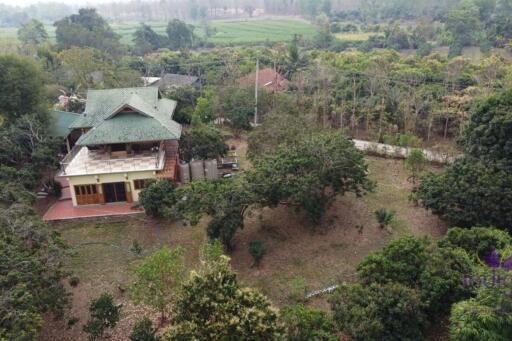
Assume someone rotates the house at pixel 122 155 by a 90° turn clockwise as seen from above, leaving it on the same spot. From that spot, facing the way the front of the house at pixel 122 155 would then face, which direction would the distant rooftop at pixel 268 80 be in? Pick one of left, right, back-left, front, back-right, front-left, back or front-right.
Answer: back-right

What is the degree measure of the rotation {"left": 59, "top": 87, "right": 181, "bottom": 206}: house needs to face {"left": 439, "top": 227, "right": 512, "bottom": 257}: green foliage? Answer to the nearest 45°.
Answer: approximately 45° to its left

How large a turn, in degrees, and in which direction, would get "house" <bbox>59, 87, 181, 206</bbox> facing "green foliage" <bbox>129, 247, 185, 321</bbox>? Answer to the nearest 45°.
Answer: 0° — it already faces it

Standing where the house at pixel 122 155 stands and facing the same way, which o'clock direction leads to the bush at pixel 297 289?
The bush is roughly at 11 o'clock from the house.

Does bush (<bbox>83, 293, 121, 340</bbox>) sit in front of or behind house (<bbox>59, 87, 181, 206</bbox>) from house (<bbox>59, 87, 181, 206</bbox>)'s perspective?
in front

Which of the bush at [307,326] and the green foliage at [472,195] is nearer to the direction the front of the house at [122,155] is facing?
the bush

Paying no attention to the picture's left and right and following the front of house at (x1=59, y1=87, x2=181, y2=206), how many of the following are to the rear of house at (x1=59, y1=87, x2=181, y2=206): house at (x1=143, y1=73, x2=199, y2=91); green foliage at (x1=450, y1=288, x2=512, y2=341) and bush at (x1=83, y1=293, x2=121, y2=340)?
1

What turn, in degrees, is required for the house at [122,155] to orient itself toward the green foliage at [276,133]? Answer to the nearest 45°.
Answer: approximately 90° to its left

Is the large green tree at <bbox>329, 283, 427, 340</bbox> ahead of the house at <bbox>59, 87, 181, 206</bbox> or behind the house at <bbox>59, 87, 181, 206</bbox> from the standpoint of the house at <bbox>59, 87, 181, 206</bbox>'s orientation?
ahead

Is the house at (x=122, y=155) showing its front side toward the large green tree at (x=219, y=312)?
yes

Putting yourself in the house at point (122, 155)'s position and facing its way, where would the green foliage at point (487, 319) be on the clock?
The green foliage is roughly at 11 o'clock from the house.

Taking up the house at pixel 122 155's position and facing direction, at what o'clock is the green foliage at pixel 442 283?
The green foliage is roughly at 11 o'clock from the house.

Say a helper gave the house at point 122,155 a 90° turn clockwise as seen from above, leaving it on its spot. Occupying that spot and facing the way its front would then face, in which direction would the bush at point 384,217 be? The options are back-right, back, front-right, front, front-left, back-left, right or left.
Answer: back-left

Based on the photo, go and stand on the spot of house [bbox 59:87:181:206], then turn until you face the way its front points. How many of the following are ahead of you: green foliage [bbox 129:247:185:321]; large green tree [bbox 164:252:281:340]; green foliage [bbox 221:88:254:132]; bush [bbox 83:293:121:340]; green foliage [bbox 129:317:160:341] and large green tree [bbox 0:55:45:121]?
4

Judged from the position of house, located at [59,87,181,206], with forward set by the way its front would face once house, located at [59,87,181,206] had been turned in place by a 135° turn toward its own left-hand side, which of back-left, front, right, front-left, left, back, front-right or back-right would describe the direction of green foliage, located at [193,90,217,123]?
front

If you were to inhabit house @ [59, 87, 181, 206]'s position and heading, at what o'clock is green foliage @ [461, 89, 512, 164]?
The green foliage is roughly at 10 o'clock from the house.

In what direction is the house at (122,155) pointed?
toward the camera

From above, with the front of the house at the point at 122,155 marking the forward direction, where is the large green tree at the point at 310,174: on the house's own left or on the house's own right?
on the house's own left

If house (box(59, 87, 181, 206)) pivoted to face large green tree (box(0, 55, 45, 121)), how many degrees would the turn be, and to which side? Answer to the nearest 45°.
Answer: approximately 135° to its right

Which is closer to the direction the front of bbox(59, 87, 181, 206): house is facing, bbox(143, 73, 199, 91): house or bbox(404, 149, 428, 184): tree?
the tree
